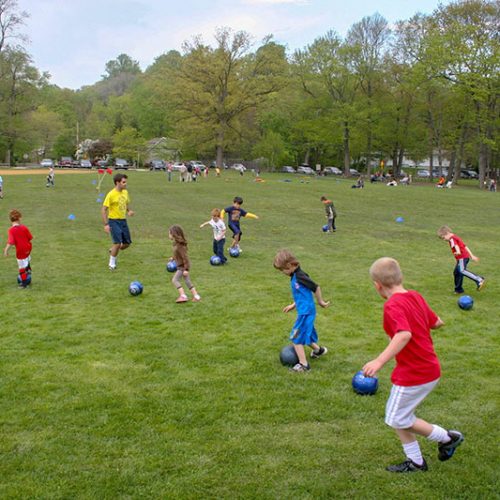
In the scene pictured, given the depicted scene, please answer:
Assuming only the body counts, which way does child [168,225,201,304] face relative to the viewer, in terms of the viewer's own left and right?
facing to the left of the viewer

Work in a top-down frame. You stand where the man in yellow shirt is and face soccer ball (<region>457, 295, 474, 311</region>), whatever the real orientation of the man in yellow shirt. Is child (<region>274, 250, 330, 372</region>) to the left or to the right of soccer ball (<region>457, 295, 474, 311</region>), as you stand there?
right

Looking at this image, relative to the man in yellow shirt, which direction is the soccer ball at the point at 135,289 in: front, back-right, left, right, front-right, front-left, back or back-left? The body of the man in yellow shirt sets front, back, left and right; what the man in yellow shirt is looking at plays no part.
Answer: front-right

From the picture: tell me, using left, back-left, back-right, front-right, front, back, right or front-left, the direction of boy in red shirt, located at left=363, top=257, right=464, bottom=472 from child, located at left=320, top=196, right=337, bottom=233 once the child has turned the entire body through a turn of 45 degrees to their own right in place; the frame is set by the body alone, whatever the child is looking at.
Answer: back-left

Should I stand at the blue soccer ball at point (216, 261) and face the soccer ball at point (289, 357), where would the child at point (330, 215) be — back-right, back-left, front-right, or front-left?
back-left

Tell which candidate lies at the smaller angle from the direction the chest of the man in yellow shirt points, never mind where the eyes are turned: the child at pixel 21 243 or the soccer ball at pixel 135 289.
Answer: the soccer ball

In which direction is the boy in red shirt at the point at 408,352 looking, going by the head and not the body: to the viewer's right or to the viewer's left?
to the viewer's left

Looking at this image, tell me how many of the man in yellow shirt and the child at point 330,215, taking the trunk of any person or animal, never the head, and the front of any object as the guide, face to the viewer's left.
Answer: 1

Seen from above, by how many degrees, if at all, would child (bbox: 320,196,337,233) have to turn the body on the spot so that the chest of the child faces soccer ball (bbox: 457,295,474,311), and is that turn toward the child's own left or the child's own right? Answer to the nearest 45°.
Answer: approximately 90° to the child's own left

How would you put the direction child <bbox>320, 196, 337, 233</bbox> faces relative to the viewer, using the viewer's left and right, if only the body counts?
facing to the left of the viewer

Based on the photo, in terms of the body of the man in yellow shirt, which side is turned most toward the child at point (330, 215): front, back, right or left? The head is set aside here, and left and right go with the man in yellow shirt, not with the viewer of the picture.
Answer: left
